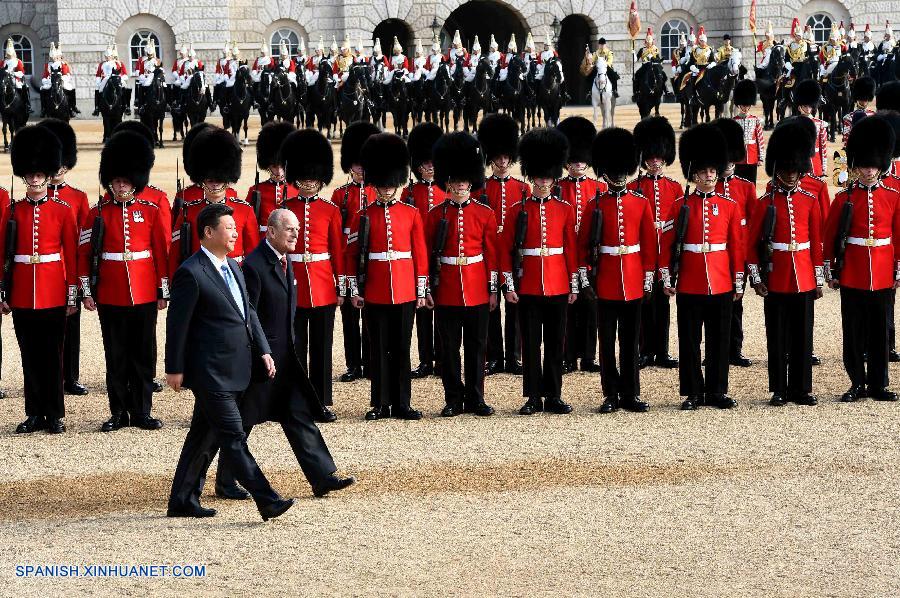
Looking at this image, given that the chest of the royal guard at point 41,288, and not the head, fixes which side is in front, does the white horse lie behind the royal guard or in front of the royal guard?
behind

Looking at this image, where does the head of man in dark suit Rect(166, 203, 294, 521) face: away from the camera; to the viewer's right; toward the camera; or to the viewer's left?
to the viewer's right

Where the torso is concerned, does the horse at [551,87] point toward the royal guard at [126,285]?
yes

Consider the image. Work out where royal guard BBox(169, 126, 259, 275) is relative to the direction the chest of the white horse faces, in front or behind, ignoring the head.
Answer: in front

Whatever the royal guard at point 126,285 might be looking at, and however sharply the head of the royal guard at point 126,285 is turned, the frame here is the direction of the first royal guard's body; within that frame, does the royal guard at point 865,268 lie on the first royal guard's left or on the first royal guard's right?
on the first royal guard's left

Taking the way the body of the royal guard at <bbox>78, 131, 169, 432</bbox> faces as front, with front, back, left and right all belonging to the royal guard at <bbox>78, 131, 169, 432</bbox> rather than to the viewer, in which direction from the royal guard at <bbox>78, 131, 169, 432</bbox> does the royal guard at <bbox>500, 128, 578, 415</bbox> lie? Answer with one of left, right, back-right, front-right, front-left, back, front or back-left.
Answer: left

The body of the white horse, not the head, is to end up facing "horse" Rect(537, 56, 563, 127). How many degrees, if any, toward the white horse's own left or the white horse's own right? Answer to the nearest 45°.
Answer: approximately 135° to the white horse's own right

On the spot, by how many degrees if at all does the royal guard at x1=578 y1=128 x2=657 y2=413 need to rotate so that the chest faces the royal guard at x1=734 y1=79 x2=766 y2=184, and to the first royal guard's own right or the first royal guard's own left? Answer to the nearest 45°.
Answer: approximately 180°

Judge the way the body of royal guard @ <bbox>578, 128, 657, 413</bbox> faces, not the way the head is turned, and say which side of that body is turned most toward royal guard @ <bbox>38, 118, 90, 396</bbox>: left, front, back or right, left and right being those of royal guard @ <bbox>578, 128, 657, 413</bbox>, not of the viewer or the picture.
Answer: right

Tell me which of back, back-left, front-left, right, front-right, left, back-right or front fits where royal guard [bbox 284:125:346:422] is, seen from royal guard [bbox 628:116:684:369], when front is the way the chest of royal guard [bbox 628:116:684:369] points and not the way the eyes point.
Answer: front-right
